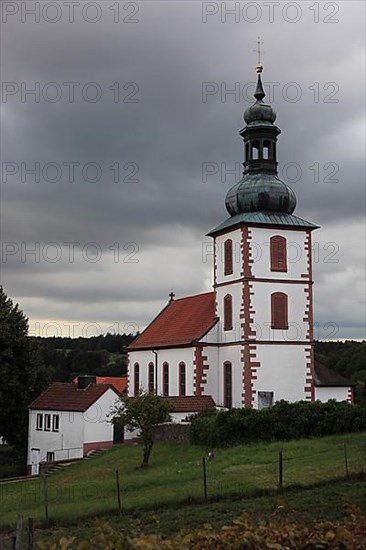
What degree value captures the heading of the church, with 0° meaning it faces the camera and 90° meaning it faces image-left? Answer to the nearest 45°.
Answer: approximately 315°

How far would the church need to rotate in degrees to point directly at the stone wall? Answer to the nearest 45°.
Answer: approximately 90° to its right

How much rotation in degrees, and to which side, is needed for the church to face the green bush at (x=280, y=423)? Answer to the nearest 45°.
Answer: approximately 45° to its right

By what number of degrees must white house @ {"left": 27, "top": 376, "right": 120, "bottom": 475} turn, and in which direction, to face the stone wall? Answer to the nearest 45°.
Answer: approximately 90° to its left

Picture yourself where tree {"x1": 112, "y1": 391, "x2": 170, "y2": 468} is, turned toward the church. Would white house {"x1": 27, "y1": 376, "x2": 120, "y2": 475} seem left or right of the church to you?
left

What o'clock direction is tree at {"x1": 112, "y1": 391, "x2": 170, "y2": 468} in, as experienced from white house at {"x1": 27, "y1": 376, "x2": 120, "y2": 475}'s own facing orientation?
The tree is roughly at 10 o'clock from the white house.

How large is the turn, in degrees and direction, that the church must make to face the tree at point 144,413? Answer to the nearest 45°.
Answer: approximately 90° to its right

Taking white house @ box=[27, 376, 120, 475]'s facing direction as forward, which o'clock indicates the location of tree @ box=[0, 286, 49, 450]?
The tree is roughly at 3 o'clock from the white house.

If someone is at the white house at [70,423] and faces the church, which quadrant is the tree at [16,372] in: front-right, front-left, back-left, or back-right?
back-left

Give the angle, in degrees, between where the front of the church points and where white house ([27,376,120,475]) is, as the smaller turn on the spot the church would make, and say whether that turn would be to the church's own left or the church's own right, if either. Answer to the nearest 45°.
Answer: approximately 135° to the church's own right

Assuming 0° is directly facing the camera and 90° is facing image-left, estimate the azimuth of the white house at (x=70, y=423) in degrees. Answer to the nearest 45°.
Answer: approximately 45°

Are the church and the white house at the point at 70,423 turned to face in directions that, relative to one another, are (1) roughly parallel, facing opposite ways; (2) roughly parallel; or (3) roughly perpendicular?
roughly perpendicular
